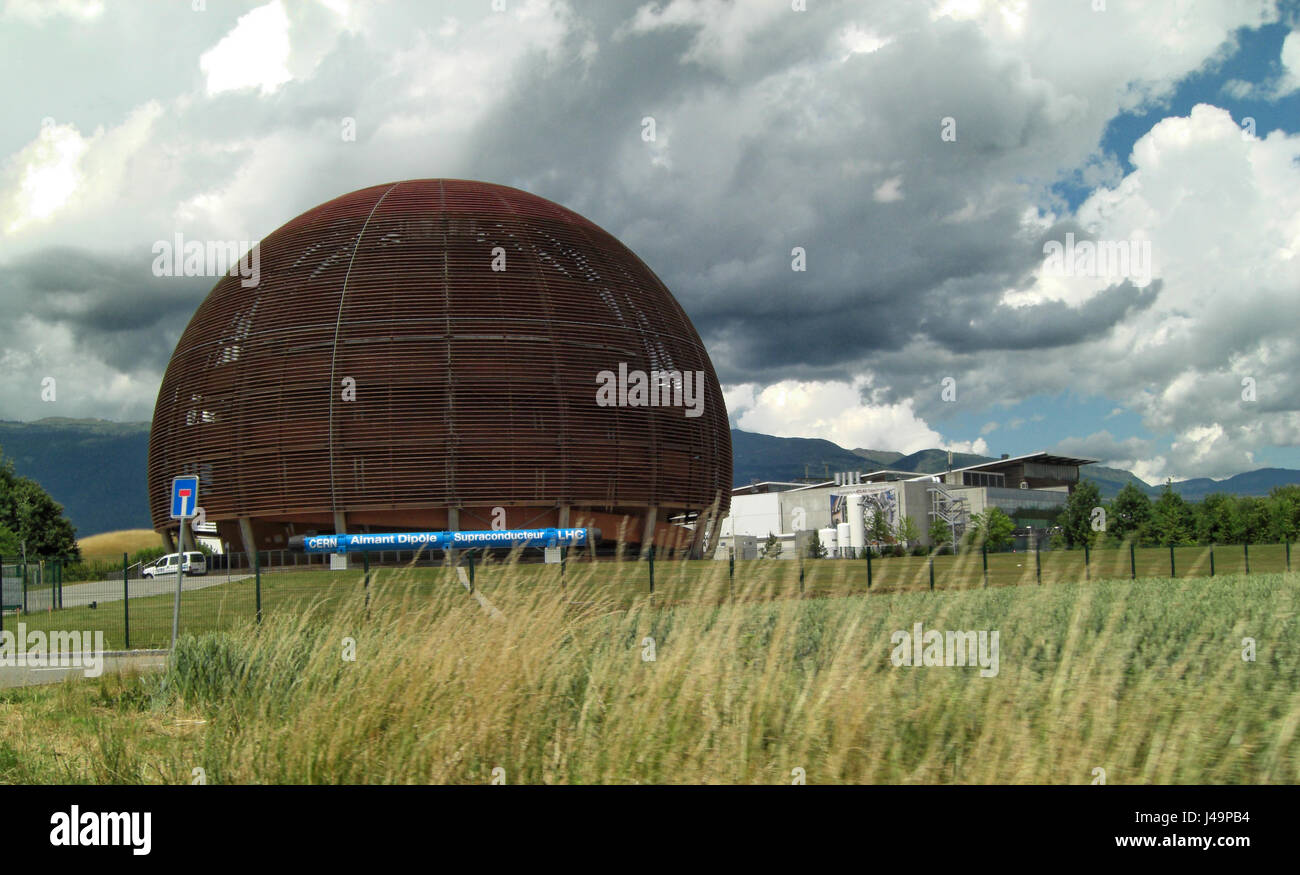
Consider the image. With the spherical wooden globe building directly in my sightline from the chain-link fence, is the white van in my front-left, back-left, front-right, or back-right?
front-left
